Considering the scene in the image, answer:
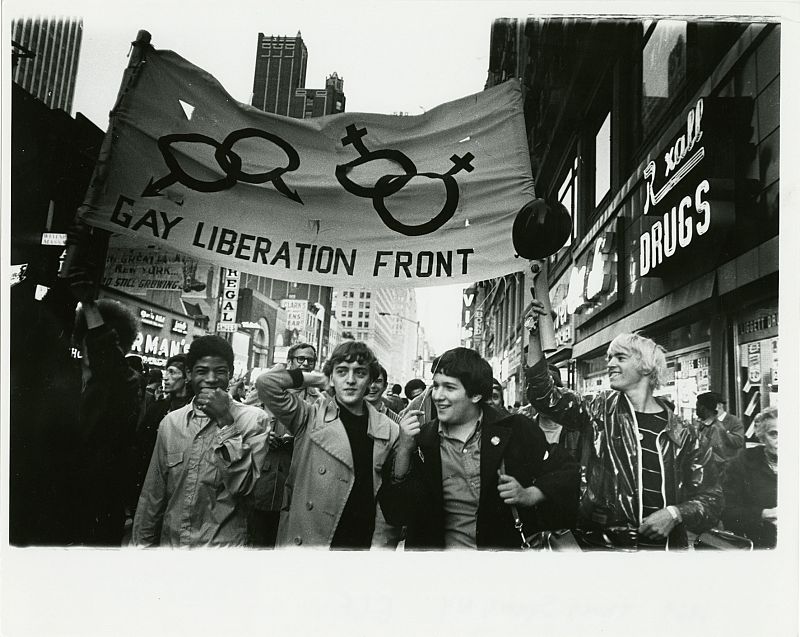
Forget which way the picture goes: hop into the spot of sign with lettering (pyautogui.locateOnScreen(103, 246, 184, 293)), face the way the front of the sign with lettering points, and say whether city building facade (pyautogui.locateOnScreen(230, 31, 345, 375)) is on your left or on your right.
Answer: on your left

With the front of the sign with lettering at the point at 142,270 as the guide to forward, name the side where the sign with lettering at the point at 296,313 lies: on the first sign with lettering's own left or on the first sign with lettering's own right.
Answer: on the first sign with lettering's own left
